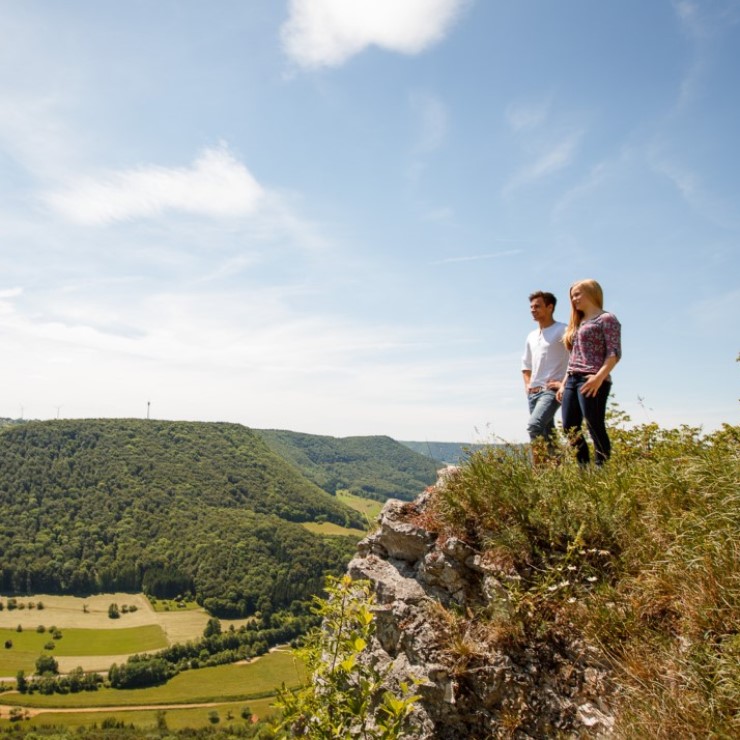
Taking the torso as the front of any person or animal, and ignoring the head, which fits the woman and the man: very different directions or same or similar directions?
same or similar directions

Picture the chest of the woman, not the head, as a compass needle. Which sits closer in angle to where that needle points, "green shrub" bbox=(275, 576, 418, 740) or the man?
the green shrub

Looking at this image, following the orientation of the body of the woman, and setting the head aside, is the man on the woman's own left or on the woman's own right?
on the woman's own right

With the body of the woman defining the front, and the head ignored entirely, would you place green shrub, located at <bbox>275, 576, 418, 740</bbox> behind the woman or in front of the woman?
in front

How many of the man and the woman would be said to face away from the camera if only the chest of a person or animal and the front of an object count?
0

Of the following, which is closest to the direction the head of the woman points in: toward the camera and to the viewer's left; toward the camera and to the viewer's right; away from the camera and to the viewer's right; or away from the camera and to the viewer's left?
toward the camera and to the viewer's left

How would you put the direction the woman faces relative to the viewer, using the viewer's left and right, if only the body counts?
facing the viewer and to the left of the viewer
